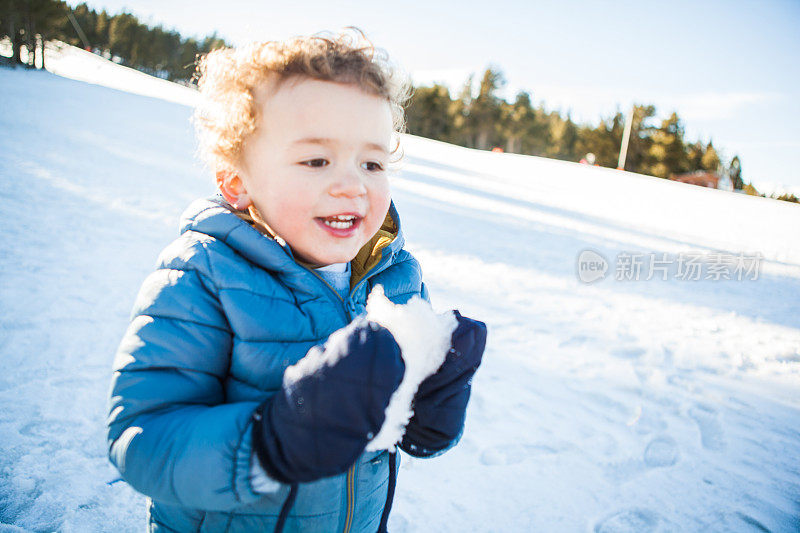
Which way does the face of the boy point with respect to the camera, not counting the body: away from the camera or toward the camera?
toward the camera

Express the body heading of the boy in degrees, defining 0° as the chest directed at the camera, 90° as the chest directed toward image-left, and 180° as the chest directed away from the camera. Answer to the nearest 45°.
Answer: approximately 315°

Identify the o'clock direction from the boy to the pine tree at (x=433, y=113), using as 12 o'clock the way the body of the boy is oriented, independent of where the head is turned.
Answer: The pine tree is roughly at 8 o'clock from the boy.
